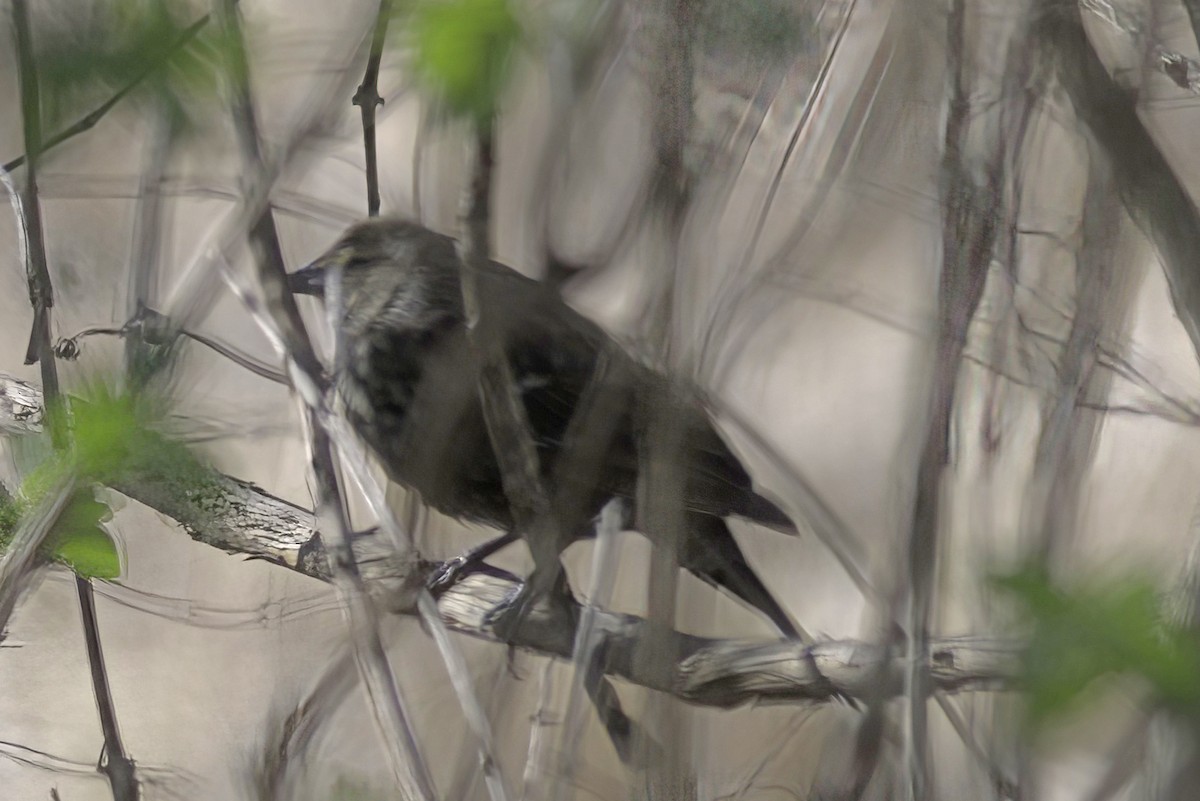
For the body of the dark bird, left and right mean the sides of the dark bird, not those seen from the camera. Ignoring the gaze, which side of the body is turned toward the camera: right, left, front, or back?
left
